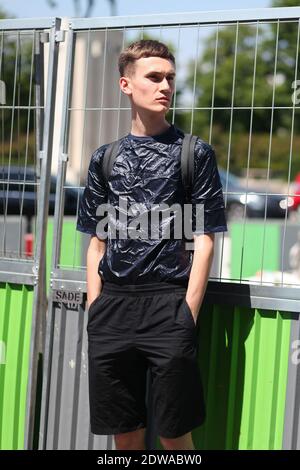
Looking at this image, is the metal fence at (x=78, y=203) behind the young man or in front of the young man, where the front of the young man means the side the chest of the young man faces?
behind

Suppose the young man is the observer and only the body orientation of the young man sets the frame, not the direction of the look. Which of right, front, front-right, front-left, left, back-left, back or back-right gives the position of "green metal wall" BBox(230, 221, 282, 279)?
back

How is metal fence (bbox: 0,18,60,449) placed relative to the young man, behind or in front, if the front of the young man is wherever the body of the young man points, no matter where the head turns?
behind

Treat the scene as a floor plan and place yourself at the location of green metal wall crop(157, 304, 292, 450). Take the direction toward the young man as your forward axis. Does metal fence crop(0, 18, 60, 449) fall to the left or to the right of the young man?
right

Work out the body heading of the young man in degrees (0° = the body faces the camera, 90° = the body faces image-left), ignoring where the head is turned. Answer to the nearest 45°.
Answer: approximately 0°
